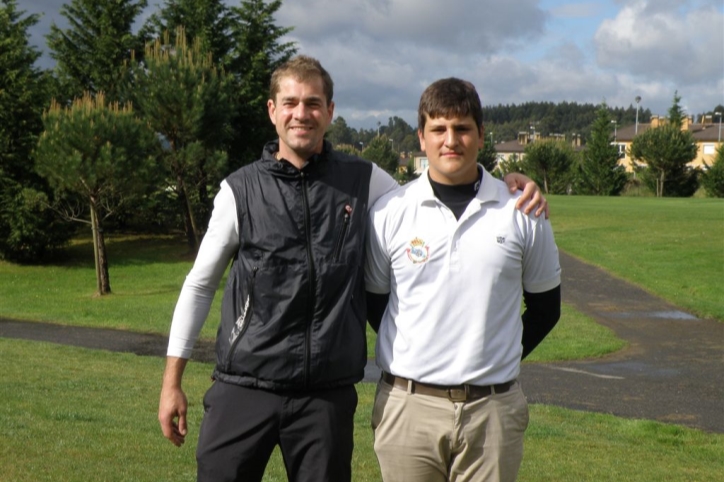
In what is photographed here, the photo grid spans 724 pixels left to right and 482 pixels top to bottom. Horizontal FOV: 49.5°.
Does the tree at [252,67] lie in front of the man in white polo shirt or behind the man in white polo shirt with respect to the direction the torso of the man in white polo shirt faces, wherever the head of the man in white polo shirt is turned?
behind

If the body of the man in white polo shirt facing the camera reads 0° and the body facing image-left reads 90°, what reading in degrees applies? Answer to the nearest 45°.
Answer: approximately 0°

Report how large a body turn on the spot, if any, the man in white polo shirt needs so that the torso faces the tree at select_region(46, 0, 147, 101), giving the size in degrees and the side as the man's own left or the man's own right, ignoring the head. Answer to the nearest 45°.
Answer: approximately 135° to the man's own right

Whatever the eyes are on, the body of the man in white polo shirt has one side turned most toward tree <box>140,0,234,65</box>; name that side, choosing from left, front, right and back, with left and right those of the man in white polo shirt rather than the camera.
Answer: back

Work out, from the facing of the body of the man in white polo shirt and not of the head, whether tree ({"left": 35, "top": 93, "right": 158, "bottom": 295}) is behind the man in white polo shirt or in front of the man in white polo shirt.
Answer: behind

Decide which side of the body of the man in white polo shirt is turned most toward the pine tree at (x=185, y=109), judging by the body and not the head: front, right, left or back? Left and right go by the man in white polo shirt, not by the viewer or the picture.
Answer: back
